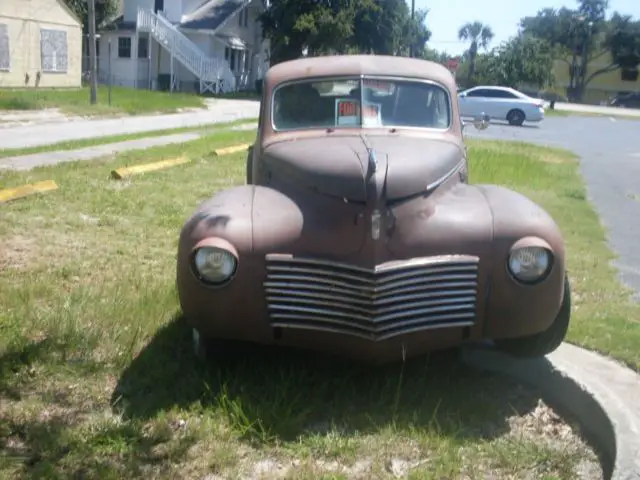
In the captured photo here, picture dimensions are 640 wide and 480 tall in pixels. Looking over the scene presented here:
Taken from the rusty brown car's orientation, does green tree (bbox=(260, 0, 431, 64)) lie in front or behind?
behind

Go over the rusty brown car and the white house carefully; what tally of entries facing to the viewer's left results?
0

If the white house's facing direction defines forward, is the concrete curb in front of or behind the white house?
in front

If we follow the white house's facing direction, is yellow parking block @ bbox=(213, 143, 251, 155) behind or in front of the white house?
in front

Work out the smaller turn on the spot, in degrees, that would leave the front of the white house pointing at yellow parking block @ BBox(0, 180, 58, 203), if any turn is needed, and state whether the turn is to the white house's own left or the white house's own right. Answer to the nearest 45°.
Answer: approximately 45° to the white house's own right

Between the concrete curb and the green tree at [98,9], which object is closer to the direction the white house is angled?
the concrete curb

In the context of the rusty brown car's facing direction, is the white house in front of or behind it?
behind

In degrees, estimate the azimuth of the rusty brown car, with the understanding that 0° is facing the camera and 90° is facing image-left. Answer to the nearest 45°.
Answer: approximately 0°

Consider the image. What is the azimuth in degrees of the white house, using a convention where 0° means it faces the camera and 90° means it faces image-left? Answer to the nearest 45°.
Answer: approximately 315°

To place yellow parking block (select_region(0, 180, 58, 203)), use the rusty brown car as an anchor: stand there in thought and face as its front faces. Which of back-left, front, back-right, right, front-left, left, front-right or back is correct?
back-right

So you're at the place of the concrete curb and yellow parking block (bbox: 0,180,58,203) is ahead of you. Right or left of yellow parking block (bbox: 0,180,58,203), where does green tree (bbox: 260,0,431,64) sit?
right
